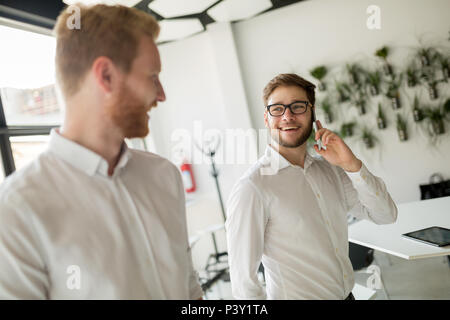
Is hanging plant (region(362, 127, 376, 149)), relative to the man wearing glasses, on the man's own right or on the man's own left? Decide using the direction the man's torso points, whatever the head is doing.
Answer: on the man's own left

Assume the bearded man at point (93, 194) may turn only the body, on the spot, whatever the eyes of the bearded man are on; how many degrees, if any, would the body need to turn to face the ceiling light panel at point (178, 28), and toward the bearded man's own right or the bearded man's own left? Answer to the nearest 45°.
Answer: approximately 135° to the bearded man's own left

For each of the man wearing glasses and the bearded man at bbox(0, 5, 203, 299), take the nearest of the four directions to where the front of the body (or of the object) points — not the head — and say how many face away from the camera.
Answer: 0

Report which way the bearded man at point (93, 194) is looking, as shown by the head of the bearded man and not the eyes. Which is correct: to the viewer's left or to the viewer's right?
to the viewer's right

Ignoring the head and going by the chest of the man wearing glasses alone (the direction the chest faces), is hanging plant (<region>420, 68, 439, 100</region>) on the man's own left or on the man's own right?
on the man's own left

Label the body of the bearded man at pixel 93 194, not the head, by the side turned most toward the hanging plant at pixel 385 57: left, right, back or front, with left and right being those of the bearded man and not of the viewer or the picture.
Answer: left

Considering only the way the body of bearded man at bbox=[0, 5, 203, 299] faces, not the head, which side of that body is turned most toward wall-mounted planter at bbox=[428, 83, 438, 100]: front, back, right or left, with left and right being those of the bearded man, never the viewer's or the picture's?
left

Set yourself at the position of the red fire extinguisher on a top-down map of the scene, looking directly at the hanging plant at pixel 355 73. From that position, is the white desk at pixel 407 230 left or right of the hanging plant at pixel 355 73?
right

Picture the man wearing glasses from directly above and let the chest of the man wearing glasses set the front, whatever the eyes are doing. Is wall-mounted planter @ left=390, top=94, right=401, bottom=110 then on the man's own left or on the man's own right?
on the man's own left
